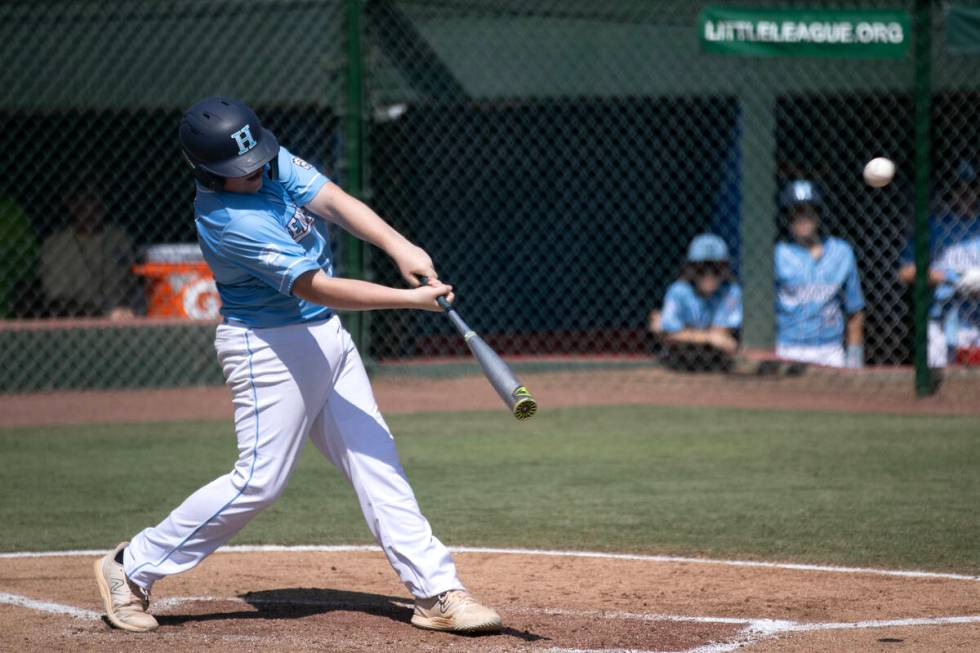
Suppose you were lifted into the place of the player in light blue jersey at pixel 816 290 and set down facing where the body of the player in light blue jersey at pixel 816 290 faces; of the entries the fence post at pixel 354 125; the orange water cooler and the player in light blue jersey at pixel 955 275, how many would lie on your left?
1

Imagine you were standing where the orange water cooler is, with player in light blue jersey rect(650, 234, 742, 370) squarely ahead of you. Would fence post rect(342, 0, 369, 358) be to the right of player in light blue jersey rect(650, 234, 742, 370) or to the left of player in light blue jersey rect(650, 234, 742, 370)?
right

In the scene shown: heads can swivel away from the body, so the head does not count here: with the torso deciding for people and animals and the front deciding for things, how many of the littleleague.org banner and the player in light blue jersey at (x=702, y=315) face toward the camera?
2

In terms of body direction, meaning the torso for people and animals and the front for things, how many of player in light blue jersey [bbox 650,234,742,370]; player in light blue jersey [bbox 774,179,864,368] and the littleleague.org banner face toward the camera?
3

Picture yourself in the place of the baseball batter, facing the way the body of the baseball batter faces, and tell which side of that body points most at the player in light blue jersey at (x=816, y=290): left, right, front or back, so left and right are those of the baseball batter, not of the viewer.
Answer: left

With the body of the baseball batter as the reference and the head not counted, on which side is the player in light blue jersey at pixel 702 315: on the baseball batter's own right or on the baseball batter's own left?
on the baseball batter's own left

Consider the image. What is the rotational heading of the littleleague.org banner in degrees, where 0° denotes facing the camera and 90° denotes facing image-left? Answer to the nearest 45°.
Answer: approximately 0°

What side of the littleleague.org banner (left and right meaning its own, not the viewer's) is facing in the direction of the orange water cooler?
right

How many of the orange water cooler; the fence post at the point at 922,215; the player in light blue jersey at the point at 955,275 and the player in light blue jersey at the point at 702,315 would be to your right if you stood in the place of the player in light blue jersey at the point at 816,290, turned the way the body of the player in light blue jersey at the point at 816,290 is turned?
2

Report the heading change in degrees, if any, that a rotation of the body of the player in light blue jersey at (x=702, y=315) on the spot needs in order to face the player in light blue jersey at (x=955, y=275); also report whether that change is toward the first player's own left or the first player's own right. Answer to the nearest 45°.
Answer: approximately 90° to the first player's own left
